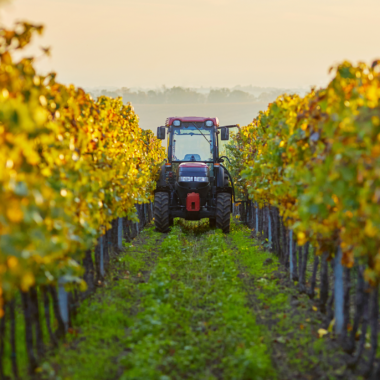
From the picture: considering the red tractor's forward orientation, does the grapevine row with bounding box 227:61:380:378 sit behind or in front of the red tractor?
in front

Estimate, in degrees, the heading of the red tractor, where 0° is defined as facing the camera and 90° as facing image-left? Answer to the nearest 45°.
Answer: approximately 0°

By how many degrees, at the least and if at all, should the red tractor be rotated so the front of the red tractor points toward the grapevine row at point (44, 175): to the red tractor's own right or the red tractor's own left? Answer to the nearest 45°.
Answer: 0° — it already faces it
